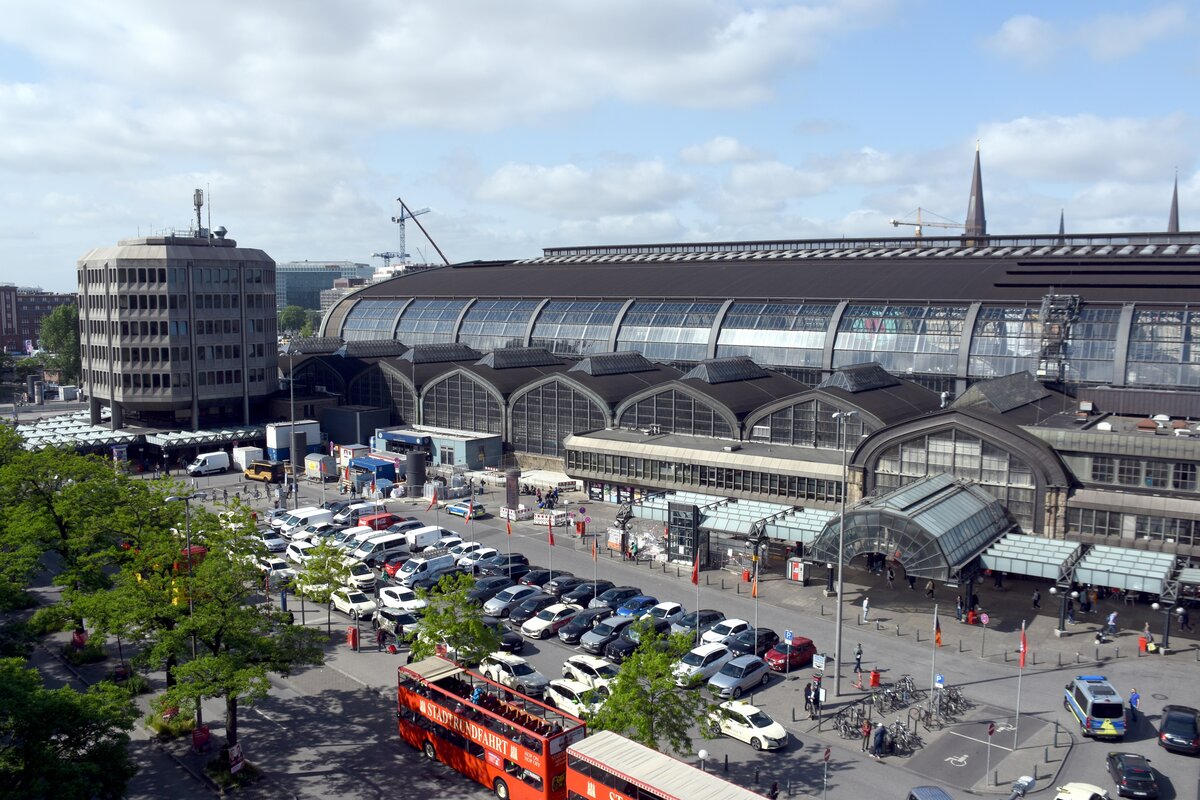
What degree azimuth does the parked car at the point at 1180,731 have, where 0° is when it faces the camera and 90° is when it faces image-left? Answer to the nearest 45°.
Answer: approximately 180°

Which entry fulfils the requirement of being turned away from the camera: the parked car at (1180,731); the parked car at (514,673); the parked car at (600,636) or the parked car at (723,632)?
the parked car at (1180,731)

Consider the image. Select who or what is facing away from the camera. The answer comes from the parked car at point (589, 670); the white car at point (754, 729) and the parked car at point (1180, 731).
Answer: the parked car at point (1180, 731)

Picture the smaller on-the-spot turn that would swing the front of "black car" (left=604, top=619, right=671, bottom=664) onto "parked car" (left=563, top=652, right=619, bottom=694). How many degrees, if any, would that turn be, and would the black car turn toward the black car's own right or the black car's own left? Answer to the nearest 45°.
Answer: approximately 45° to the black car's own left

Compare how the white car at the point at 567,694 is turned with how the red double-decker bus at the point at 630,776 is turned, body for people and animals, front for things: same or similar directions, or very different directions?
very different directions

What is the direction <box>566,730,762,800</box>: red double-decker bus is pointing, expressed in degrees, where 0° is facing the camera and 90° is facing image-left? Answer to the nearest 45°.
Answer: approximately 135°

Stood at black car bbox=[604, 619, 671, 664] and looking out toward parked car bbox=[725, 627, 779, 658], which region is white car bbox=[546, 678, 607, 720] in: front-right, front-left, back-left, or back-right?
back-right

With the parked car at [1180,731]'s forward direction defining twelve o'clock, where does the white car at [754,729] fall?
The white car is roughly at 8 o'clock from the parked car.

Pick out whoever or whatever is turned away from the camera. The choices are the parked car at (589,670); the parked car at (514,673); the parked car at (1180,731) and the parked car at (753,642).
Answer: the parked car at (1180,731)

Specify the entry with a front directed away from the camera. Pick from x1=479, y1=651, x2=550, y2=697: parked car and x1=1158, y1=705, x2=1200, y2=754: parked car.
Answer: x1=1158, y1=705, x2=1200, y2=754: parked car
